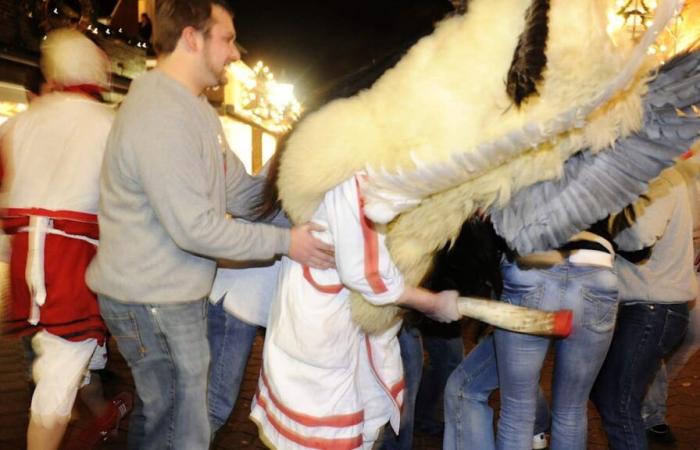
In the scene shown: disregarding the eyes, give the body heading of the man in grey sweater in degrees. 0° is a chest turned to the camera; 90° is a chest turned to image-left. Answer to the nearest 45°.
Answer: approximately 270°

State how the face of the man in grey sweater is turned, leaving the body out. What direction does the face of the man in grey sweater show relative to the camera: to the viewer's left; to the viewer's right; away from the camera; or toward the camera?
to the viewer's right
